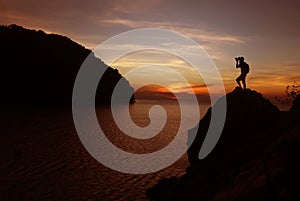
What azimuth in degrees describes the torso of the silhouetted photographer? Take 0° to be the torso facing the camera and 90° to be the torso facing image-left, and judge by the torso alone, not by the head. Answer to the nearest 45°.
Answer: approximately 90°
